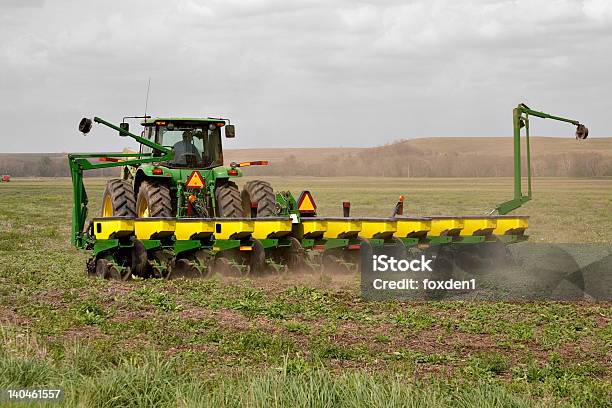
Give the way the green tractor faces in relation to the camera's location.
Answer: facing away from the viewer and to the left of the viewer
